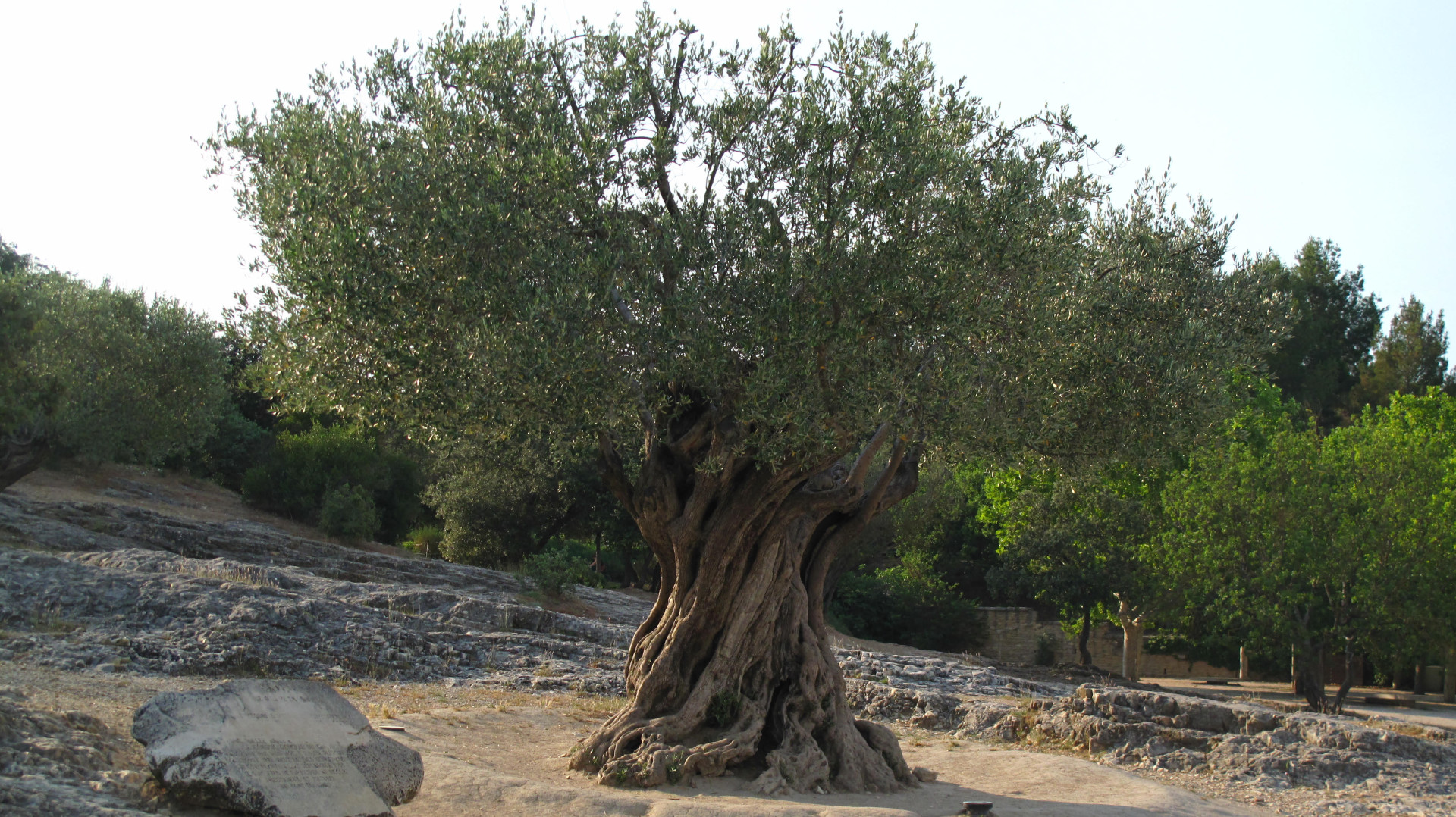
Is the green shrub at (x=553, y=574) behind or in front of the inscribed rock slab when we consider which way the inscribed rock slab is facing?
behind

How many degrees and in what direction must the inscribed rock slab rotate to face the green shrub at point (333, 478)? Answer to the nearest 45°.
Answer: approximately 180°

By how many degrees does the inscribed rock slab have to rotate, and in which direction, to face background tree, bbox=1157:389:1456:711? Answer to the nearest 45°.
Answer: approximately 135° to its left

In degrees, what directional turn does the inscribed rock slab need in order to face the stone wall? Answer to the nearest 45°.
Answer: approximately 135° to its left

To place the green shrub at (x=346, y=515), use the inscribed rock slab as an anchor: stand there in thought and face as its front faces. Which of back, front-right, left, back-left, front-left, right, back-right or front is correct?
back

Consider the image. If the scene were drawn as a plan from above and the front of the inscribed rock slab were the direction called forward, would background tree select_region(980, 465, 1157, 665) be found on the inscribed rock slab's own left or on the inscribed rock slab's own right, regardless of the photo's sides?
on the inscribed rock slab's own left

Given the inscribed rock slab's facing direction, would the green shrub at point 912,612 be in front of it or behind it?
behind

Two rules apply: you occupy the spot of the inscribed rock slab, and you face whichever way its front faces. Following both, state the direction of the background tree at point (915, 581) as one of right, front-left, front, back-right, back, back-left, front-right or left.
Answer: back-left

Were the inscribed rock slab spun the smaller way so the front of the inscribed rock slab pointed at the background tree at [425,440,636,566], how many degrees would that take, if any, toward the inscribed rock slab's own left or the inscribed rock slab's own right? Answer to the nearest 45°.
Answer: approximately 180°

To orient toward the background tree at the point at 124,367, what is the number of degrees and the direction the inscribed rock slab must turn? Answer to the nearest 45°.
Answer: approximately 180°
